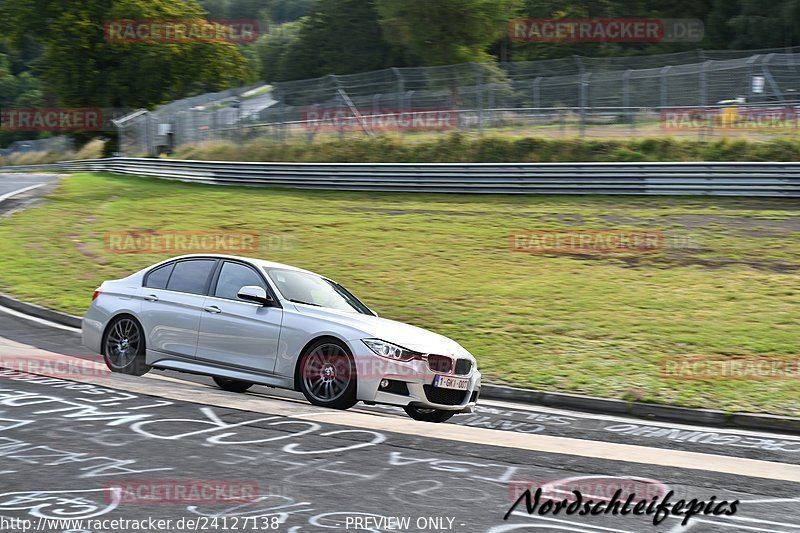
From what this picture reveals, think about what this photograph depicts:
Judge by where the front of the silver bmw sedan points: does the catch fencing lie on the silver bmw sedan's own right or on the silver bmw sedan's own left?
on the silver bmw sedan's own left

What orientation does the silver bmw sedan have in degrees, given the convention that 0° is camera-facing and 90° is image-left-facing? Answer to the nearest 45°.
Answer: approximately 315°
